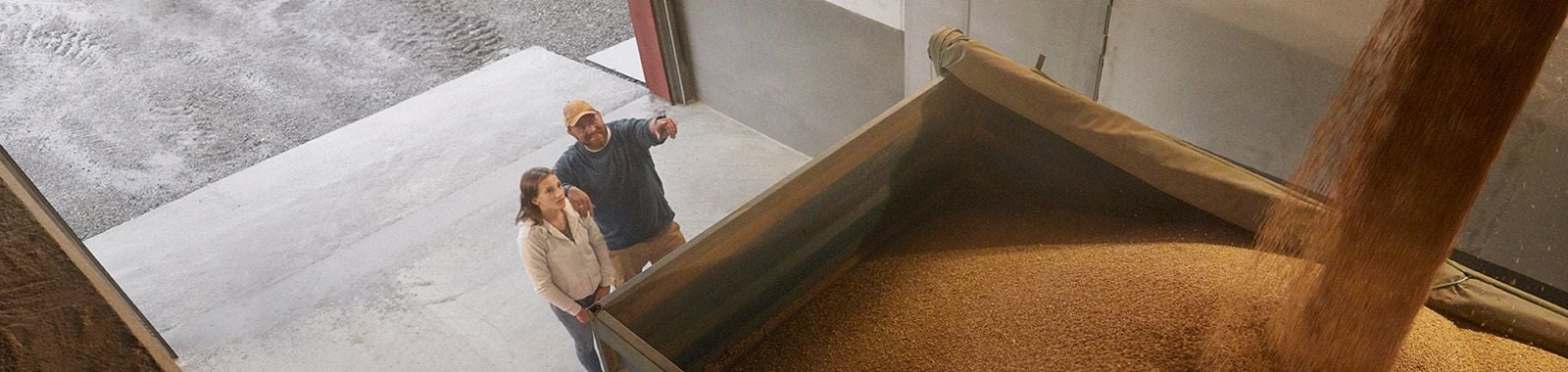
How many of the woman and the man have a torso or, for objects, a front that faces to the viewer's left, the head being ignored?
0

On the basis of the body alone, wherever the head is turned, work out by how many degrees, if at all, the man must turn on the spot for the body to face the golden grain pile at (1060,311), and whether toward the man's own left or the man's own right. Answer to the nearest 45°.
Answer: approximately 45° to the man's own left

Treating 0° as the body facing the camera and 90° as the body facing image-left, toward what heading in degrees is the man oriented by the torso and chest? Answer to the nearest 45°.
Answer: approximately 0°

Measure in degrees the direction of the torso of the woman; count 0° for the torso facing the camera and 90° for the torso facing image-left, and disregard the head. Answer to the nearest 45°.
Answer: approximately 315°
